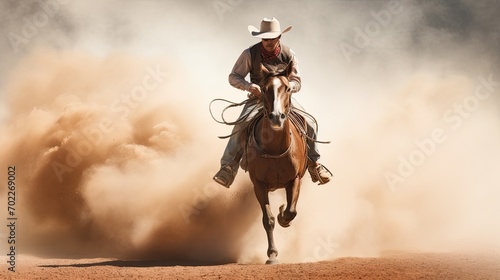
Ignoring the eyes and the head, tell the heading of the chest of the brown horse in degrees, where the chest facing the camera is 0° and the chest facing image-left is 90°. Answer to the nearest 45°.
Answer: approximately 0°

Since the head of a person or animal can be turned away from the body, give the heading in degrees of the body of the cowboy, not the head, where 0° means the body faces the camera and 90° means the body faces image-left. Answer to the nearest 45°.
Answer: approximately 0°
